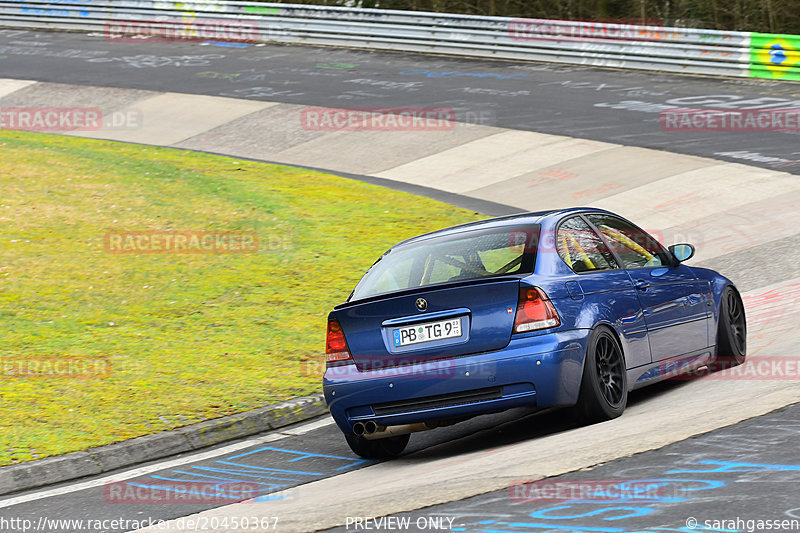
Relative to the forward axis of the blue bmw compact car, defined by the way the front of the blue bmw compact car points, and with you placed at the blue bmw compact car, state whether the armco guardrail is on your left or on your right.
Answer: on your left

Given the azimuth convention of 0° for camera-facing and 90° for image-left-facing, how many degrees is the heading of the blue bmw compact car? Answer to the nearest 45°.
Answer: approximately 225°
